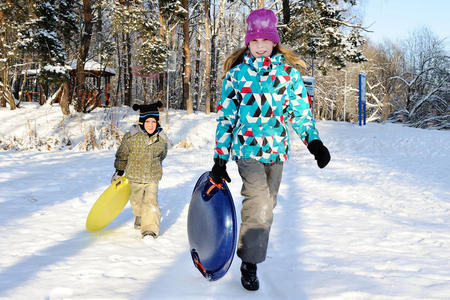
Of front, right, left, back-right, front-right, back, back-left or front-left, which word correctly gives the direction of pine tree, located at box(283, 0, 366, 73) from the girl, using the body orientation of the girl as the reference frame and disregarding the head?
back

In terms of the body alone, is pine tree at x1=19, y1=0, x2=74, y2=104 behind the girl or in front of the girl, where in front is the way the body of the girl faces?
behind

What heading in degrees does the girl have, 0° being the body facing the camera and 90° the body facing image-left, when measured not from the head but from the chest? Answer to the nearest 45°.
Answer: approximately 0°
